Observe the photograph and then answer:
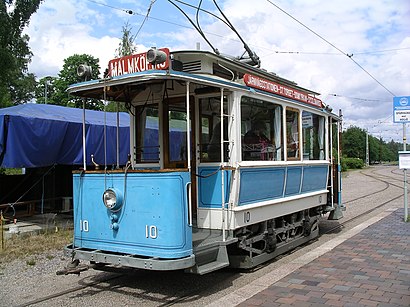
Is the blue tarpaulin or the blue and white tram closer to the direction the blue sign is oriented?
the blue and white tram

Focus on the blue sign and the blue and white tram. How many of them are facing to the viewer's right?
0

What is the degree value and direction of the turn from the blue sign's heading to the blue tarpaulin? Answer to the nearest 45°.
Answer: approximately 45° to its right

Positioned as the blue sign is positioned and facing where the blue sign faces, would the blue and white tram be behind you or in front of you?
in front

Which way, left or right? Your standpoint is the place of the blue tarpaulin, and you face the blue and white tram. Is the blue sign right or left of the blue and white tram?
left

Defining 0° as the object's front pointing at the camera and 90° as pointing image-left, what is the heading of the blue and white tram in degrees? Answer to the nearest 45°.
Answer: approximately 45°

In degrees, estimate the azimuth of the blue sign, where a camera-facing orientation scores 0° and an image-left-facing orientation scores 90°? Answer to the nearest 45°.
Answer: approximately 0°

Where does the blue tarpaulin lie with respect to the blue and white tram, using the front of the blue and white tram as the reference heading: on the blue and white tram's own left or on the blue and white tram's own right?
on the blue and white tram's own right

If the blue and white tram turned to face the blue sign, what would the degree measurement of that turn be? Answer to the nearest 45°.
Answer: approximately 180°
